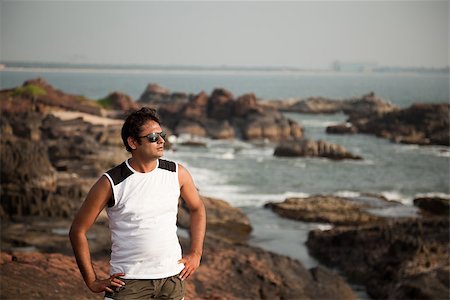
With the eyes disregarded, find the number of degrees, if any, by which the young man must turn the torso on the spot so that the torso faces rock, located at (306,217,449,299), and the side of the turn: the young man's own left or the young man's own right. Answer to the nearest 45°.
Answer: approximately 90° to the young man's own left

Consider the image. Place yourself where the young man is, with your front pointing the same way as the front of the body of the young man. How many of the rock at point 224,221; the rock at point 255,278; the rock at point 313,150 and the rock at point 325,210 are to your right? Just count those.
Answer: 0

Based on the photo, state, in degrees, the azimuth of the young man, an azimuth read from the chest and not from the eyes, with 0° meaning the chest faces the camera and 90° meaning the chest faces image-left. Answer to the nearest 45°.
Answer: approximately 315°

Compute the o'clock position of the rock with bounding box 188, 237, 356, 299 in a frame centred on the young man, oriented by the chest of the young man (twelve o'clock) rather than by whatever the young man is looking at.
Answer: The rock is roughly at 8 o'clock from the young man.

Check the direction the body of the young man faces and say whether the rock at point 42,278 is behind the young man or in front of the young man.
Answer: behind

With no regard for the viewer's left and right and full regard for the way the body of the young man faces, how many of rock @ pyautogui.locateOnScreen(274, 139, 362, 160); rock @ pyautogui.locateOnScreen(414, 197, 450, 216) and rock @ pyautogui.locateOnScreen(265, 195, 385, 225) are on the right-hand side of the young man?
0

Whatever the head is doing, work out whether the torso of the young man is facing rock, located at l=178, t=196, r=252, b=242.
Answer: no

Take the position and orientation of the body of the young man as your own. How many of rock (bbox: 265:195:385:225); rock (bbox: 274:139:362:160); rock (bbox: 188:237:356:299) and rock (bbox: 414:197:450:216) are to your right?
0

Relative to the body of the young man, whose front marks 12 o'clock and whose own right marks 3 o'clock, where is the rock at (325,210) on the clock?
The rock is roughly at 8 o'clock from the young man.

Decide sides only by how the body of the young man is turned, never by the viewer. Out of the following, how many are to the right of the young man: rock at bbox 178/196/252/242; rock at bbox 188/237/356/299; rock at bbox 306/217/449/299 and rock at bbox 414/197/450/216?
0
